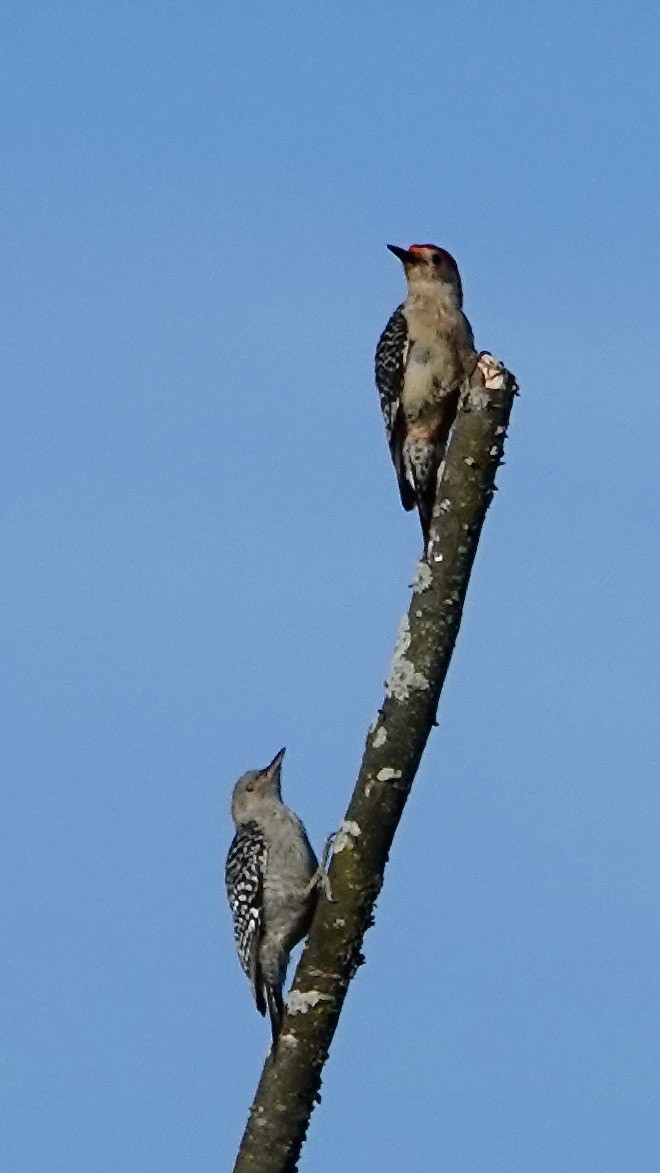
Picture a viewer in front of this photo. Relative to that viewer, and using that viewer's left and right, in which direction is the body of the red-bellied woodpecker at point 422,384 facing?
facing the viewer and to the right of the viewer

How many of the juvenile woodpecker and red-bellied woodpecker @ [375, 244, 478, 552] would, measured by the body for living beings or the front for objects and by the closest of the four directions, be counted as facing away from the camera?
0

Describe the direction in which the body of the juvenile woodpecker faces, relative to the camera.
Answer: to the viewer's right
